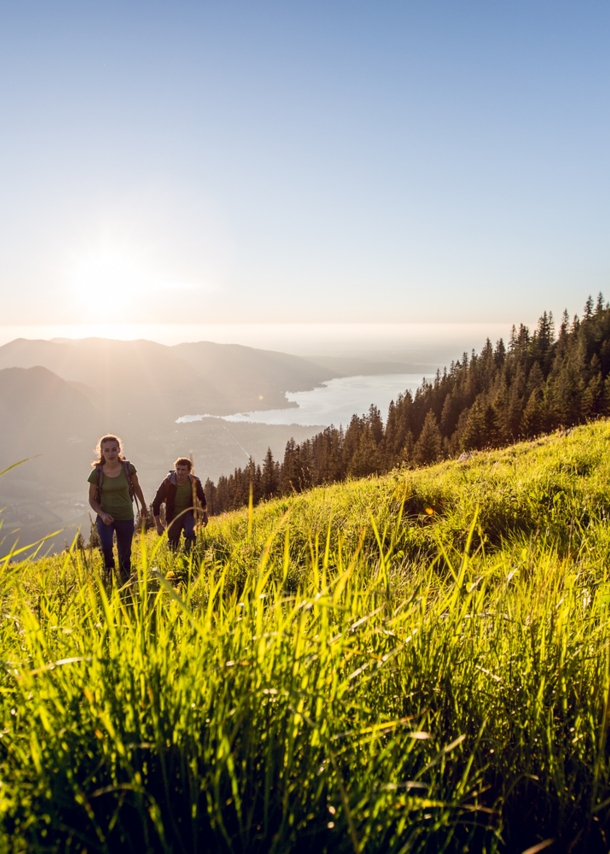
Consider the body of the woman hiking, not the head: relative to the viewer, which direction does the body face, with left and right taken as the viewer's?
facing the viewer

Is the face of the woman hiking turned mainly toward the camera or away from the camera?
toward the camera
